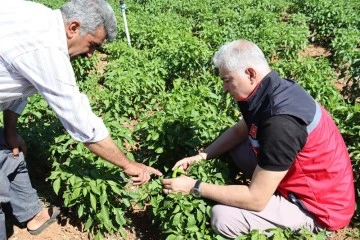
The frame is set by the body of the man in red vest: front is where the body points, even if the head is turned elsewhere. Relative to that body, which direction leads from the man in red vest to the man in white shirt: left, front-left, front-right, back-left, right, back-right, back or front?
front

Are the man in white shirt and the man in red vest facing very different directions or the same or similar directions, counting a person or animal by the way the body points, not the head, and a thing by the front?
very different directions

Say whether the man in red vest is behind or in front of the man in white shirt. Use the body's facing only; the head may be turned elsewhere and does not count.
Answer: in front

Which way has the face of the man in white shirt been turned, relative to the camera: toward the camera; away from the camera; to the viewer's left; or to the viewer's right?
to the viewer's right

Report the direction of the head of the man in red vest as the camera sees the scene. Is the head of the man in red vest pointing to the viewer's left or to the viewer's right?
to the viewer's left

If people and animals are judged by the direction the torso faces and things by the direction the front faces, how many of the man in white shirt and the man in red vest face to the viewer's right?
1

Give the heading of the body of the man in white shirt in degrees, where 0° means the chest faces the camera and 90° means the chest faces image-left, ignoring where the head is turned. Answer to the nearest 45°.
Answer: approximately 270°

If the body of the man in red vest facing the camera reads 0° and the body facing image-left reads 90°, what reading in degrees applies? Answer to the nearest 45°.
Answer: approximately 90°
